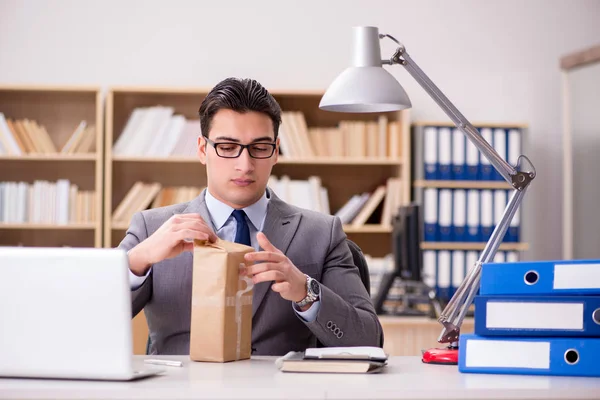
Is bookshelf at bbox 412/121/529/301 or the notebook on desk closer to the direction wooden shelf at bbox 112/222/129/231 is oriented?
the notebook on desk

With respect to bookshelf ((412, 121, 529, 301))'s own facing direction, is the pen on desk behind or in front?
in front

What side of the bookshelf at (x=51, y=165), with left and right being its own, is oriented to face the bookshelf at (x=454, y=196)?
left

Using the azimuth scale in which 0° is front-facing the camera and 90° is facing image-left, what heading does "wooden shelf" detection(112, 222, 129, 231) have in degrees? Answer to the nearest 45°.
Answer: approximately 0°

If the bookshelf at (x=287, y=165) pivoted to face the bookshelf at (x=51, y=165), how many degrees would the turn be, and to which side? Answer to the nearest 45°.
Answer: approximately 90° to its right

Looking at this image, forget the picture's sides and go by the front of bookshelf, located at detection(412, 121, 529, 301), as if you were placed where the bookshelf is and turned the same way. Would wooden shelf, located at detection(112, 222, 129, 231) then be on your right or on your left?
on your right

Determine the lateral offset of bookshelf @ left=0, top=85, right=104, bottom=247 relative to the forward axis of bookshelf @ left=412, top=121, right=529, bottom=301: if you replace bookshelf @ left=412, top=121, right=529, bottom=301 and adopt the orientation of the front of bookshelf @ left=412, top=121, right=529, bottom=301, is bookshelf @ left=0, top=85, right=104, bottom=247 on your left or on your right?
on your right
